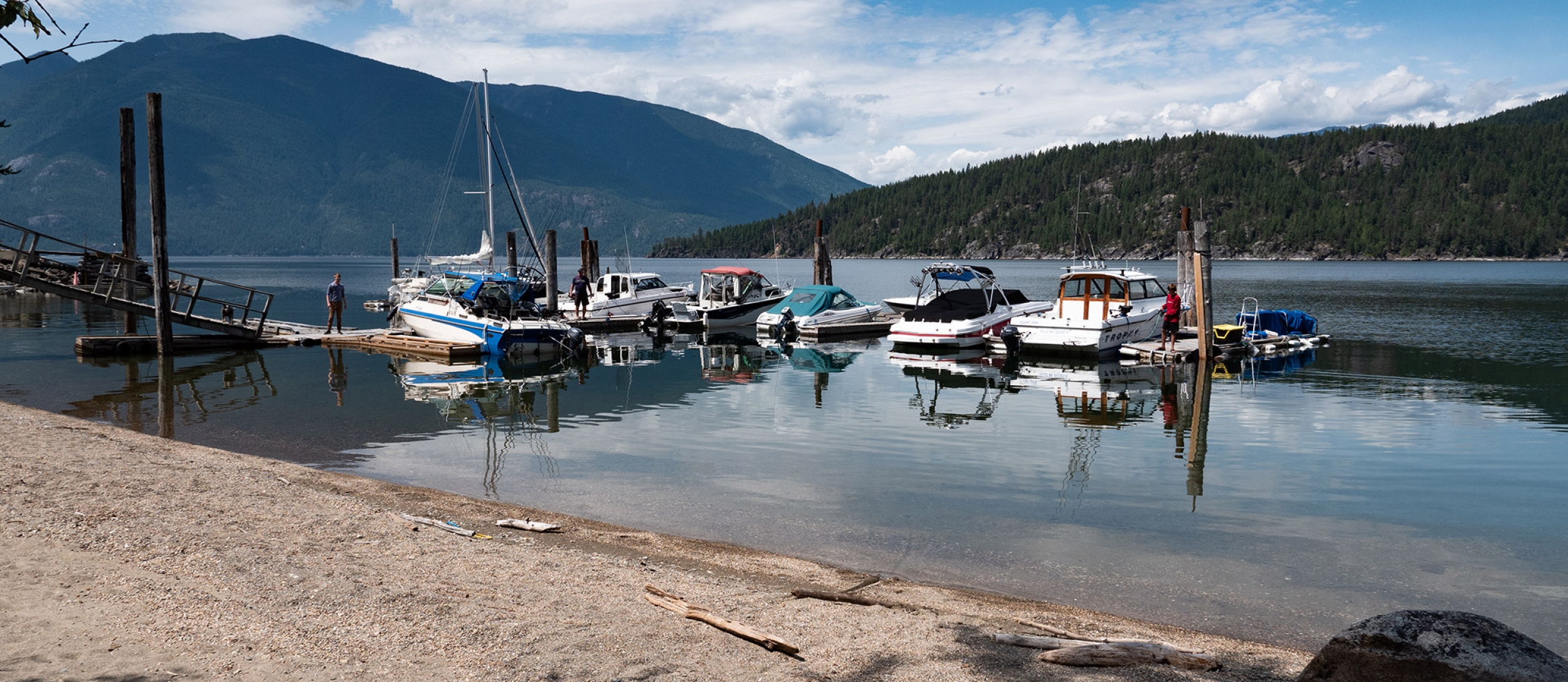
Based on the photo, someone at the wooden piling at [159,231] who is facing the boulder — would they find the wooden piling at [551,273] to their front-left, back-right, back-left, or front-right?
back-left

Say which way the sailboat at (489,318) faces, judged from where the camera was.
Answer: facing away from the viewer and to the left of the viewer

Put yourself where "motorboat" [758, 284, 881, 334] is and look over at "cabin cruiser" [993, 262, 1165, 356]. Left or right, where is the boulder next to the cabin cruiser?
right

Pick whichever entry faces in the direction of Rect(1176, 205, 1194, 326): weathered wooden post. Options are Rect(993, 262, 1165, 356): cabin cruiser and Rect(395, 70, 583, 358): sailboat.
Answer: the cabin cruiser

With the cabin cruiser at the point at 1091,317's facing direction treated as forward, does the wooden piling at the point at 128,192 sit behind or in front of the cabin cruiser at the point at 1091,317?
behind

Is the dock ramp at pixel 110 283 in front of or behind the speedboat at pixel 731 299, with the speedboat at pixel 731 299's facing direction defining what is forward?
behind

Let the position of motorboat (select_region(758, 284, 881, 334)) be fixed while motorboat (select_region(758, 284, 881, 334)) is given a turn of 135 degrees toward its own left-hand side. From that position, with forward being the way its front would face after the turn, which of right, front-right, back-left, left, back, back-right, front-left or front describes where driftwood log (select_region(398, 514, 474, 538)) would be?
left

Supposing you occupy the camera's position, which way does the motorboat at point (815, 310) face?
facing away from the viewer and to the right of the viewer

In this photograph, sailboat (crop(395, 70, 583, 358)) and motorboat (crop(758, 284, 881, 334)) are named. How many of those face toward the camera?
0
